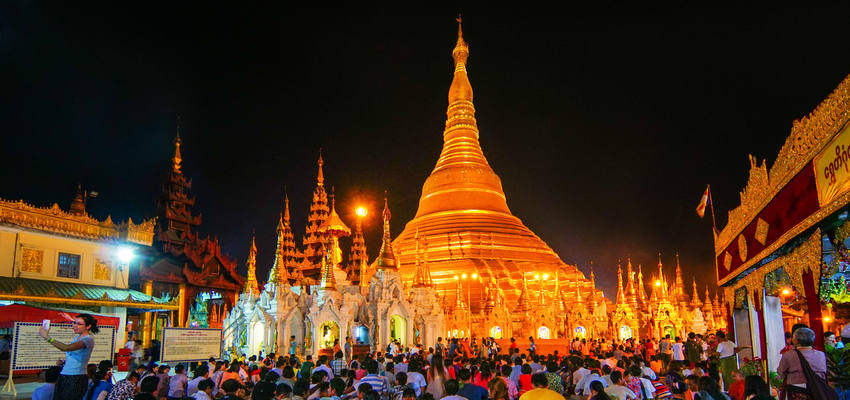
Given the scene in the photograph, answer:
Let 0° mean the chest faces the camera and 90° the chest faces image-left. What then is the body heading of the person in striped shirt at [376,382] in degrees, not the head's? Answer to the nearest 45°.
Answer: approximately 180°

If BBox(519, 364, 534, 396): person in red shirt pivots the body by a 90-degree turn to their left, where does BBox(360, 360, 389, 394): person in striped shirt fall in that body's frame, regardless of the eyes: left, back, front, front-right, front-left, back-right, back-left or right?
front-left

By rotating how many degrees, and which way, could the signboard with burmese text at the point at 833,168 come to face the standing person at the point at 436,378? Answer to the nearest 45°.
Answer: approximately 45° to its right

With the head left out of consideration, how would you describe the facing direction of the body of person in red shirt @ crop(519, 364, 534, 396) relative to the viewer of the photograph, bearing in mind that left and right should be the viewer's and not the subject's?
facing away from the viewer

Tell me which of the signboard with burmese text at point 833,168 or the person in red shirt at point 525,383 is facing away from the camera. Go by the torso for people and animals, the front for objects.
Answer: the person in red shirt

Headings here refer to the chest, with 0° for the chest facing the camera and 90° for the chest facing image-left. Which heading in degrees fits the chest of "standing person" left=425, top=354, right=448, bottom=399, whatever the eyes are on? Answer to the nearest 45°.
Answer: approximately 180°
